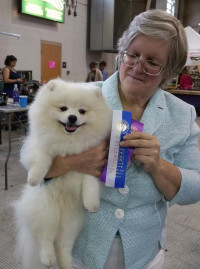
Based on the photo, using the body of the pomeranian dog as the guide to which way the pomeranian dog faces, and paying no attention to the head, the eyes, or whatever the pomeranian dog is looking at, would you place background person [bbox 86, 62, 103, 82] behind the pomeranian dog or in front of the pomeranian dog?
behind

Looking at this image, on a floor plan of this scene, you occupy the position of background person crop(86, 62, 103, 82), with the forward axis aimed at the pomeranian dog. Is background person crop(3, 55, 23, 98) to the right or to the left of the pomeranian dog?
right

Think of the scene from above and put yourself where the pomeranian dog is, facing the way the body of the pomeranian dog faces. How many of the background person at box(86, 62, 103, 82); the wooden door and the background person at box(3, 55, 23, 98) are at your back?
3

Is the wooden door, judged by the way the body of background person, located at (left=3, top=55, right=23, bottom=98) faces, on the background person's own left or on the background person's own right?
on the background person's own left

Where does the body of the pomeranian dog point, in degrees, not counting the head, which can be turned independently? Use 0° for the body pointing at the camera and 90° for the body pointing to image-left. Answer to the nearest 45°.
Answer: approximately 0°
